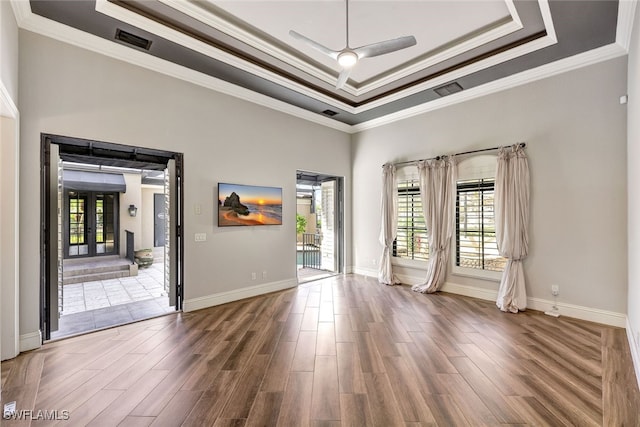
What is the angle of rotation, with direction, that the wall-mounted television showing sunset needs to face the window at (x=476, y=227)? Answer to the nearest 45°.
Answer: approximately 45° to its left

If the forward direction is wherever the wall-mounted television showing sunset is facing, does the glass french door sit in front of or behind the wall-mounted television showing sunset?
behind

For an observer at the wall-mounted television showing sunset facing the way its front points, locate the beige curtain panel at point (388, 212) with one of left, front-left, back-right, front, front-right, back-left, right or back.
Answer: front-left

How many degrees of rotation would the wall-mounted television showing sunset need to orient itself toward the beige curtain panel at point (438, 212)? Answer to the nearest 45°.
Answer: approximately 45° to its left

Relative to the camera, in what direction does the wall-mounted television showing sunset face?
facing the viewer and to the right of the viewer

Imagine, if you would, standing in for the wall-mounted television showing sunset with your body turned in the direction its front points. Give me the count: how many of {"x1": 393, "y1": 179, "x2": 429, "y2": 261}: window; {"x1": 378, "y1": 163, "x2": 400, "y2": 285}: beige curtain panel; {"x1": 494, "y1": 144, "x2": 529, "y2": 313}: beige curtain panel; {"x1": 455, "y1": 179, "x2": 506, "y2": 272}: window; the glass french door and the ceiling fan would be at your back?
1

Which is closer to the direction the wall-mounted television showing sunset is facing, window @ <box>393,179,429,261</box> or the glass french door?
the window

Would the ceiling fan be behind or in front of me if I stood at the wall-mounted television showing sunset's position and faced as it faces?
in front

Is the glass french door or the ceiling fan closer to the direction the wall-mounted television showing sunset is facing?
the ceiling fan

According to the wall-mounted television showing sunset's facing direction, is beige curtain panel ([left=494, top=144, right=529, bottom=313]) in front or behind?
in front
